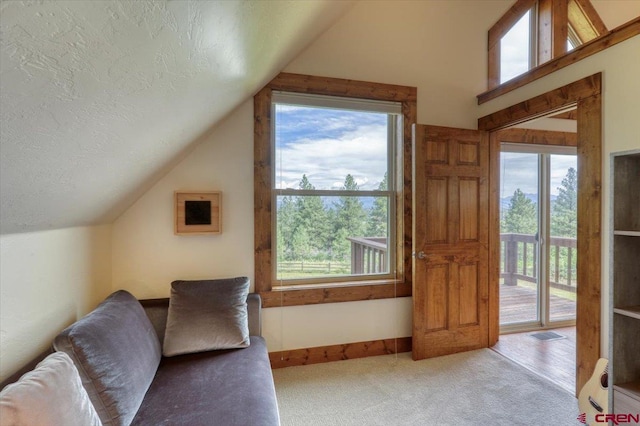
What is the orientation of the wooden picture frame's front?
toward the camera

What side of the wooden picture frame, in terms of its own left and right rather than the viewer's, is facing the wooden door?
left

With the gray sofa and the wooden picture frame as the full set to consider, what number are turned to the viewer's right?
1

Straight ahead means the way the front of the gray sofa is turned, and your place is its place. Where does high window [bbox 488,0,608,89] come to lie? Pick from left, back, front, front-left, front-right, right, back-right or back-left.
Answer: front

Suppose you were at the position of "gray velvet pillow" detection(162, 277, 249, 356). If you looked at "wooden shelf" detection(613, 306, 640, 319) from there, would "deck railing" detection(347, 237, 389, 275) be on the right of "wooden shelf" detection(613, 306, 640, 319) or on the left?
left

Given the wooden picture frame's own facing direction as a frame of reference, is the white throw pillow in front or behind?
in front

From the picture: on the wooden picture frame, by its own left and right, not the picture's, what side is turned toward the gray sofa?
front

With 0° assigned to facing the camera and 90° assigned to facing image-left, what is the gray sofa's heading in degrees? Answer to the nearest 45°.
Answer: approximately 270°

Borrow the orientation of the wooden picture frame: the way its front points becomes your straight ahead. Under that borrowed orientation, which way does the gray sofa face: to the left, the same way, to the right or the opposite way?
to the left

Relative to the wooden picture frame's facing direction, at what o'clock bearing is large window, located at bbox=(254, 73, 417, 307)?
The large window is roughly at 9 o'clock from the wooden picture frame.
